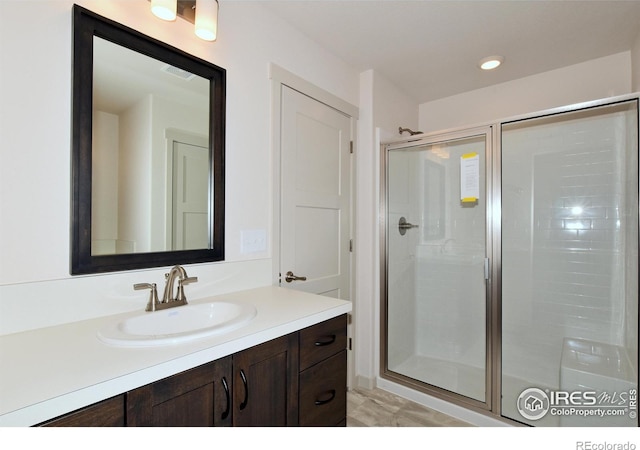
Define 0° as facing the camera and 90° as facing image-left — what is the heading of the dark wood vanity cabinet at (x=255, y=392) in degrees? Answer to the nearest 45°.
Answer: approximately 315°

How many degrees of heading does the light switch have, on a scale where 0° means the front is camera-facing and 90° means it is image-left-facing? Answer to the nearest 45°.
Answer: approximately 315°

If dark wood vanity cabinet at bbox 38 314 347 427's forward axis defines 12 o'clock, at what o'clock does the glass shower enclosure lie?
The glass shower enclosure is roughly at 10 o'clock from the dark wood vanity cabinet.

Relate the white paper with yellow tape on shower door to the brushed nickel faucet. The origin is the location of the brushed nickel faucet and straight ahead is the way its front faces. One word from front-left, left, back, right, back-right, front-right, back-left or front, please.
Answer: front-left

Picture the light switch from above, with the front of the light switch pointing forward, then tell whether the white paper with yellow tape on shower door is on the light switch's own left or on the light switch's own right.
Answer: on the light switch's own left

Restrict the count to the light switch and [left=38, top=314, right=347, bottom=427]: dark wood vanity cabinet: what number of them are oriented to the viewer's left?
0
